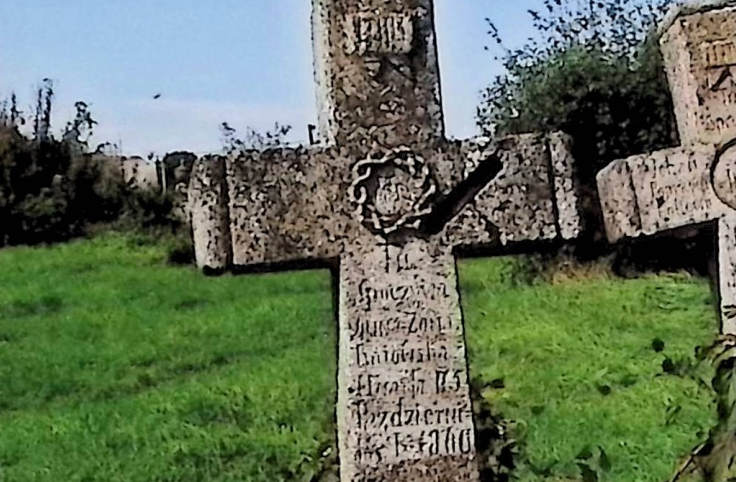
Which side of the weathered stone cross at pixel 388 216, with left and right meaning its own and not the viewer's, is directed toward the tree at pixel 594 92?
back

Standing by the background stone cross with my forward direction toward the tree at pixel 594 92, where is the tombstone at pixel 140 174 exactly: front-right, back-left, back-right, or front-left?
front-left

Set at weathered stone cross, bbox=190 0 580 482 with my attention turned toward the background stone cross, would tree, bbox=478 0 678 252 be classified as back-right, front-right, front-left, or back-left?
front-left

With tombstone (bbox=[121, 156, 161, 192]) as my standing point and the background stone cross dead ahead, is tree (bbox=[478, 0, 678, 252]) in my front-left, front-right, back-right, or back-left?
front-left

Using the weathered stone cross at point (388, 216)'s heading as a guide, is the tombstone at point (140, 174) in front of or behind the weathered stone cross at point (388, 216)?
behind

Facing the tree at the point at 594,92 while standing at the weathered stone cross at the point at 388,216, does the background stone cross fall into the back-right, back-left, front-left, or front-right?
front-right

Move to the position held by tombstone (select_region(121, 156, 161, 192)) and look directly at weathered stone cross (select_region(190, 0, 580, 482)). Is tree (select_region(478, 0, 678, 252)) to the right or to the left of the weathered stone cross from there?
left

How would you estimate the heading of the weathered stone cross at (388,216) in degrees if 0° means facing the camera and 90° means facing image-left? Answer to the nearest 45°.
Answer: approximately 0°

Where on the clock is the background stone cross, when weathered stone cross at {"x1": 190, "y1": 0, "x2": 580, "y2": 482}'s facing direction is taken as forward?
The background stone cross is roughly at 9 o'clock from the weathered stone cross.
